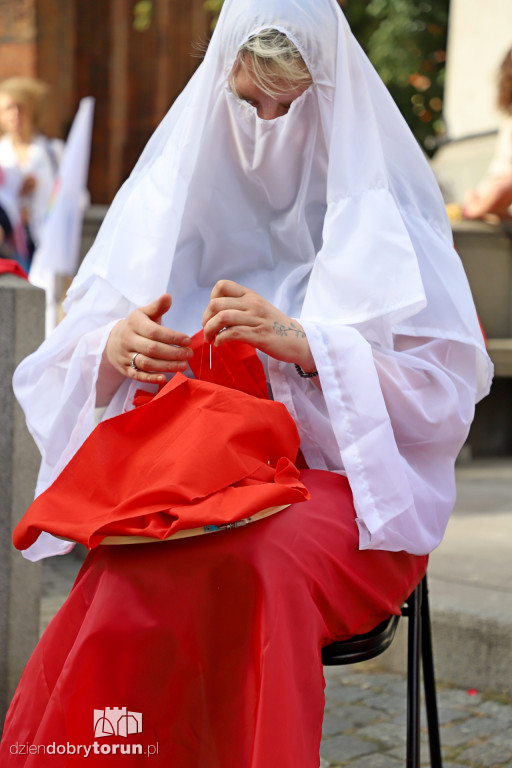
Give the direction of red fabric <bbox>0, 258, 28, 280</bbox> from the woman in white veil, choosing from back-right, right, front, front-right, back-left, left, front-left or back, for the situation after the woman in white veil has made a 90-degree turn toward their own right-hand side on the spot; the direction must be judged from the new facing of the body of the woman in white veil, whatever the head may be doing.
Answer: front

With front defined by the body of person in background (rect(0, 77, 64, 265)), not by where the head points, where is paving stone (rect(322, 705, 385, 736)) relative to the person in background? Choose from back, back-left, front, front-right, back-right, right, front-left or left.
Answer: front-left

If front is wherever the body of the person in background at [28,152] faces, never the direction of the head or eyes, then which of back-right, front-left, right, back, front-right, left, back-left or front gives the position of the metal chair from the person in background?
front-left

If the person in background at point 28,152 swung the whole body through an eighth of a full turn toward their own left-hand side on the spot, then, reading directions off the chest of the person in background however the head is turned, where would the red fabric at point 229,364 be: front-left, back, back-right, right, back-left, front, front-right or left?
front

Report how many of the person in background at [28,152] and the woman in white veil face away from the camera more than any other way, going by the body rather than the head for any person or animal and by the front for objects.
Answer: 0

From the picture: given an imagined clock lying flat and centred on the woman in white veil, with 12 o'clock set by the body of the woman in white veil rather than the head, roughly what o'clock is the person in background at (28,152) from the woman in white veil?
The person in background is roughly at 4 o'clock from the woman in white veil.

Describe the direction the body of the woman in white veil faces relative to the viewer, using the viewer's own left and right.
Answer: facing the viewer and to the left of the viewer

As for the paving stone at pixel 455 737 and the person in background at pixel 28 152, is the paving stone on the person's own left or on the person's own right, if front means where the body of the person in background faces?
on the person's own left

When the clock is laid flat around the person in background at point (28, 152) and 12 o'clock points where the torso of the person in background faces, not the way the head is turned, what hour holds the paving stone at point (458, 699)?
The paving stone is roughly at 10 o'clock from the person in background.

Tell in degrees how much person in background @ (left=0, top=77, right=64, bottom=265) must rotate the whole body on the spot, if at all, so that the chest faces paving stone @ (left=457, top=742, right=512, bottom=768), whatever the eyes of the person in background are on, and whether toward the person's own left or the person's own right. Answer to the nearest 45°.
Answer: approximately 45° to the person's own left

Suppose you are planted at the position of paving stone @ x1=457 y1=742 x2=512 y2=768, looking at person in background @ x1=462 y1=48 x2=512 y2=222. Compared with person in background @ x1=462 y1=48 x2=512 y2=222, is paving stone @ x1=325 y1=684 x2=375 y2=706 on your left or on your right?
left
